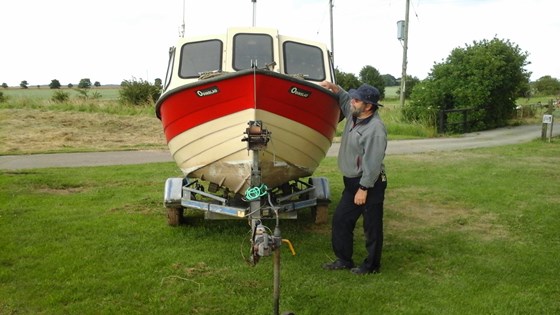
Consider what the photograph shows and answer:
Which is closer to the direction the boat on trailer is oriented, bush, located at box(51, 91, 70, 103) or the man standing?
the man standing

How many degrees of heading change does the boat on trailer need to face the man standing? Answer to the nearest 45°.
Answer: approximately 45° to its left

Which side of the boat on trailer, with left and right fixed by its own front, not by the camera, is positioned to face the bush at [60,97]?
back

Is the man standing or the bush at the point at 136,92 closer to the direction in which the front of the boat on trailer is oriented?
the man standing

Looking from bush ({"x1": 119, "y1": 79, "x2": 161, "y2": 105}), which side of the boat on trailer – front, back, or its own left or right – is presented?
back

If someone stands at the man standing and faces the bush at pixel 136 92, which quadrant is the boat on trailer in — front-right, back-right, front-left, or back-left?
front-left

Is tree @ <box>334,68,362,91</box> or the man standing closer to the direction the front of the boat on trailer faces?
the man standing

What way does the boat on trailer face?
toward the camera

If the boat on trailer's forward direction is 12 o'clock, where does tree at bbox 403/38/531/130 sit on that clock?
The tree is roughly at 7 o'clock from the boat on trailer.

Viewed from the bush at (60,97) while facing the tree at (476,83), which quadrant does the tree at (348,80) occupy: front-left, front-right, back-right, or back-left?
front-left
